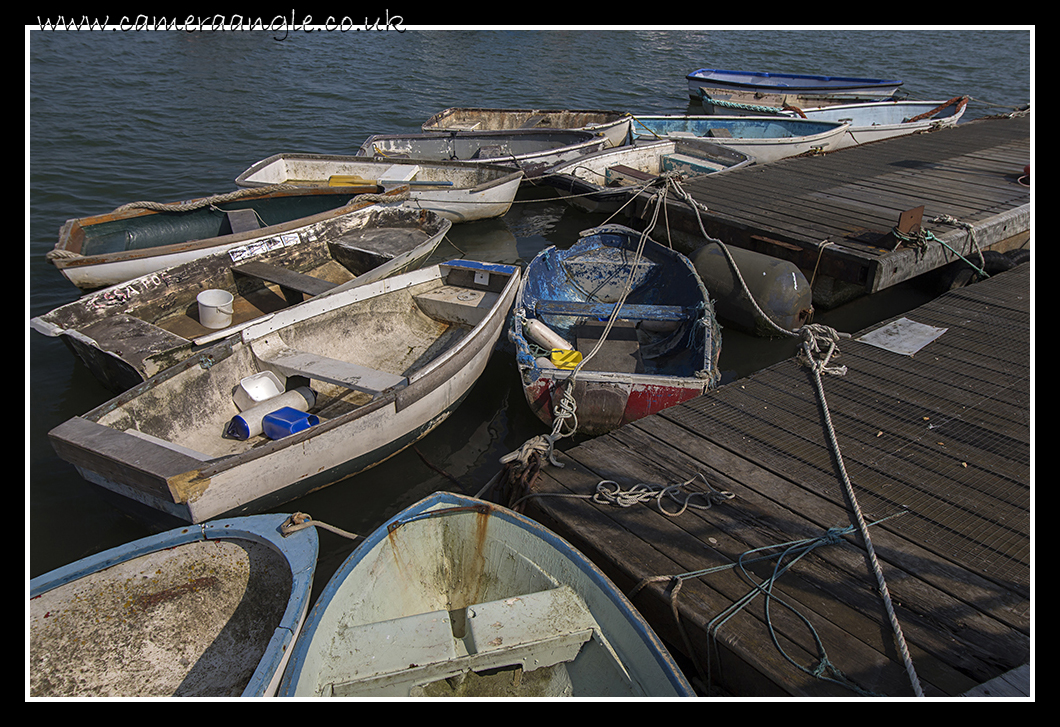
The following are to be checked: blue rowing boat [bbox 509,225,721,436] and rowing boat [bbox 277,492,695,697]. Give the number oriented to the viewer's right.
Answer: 0

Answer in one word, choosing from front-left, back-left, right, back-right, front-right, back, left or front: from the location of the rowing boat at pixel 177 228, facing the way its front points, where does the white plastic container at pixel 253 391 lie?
back-right

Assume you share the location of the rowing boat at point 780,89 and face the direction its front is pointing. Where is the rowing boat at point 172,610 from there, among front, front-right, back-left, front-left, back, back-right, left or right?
right

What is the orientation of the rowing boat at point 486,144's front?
to the viewer's right

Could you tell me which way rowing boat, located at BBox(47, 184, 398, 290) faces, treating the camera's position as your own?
facing away from the viewer and to the right of the viewer

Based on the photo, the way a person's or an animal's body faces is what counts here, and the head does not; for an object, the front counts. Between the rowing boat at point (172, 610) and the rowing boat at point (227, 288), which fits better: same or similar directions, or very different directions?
same or similar directions

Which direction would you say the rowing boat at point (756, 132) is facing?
to the viewer's right

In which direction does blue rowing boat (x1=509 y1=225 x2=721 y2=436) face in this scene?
away from the camera

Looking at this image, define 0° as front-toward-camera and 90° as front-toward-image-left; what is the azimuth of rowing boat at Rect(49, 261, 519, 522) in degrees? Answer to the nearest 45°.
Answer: approximately 225°

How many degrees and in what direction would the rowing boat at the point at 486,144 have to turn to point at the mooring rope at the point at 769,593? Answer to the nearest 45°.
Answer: approximately 90° to its right
